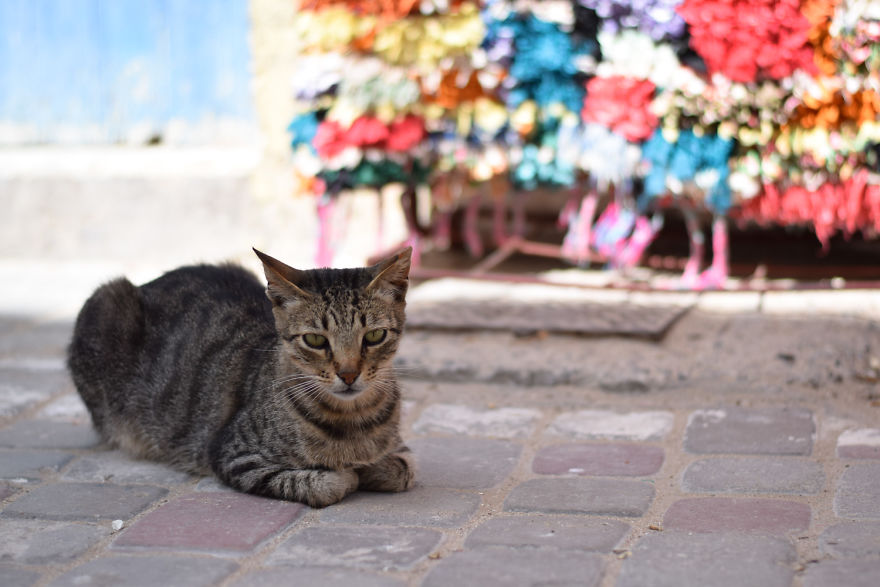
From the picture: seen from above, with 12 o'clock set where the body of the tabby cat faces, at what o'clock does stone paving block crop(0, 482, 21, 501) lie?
The stone paving block is roughly at 5 o'clock from the tabby cat.

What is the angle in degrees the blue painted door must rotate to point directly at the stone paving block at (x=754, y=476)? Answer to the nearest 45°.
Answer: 0° — it already faces it

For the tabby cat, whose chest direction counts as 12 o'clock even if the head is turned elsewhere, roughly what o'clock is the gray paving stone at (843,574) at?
The gray paving stone is roughly at 12 o'clock from the tabby cat.

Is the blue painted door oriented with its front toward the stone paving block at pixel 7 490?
yes

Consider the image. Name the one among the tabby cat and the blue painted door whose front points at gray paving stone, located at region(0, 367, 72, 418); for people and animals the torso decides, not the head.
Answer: the blue painted door

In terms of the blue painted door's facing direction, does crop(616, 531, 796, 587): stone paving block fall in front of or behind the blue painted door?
in front

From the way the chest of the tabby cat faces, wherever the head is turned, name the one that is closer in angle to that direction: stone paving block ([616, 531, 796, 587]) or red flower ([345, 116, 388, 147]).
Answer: the stone paving block

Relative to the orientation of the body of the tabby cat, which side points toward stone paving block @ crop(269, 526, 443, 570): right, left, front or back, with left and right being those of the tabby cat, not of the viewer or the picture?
front

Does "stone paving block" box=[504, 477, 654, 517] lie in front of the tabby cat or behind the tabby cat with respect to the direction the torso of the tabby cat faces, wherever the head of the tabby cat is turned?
in front

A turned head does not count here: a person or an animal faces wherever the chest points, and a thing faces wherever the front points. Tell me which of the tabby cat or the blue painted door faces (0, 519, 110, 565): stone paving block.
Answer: the blue painted door

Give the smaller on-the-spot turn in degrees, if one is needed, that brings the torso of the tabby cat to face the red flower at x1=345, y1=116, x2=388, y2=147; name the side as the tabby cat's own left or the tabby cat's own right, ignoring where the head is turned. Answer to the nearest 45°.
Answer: approximately 135° to the tabby cat's own left

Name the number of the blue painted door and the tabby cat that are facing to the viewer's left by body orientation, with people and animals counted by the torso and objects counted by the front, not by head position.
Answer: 0

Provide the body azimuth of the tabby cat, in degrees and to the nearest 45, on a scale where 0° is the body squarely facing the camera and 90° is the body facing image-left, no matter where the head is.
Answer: approximately 315°
